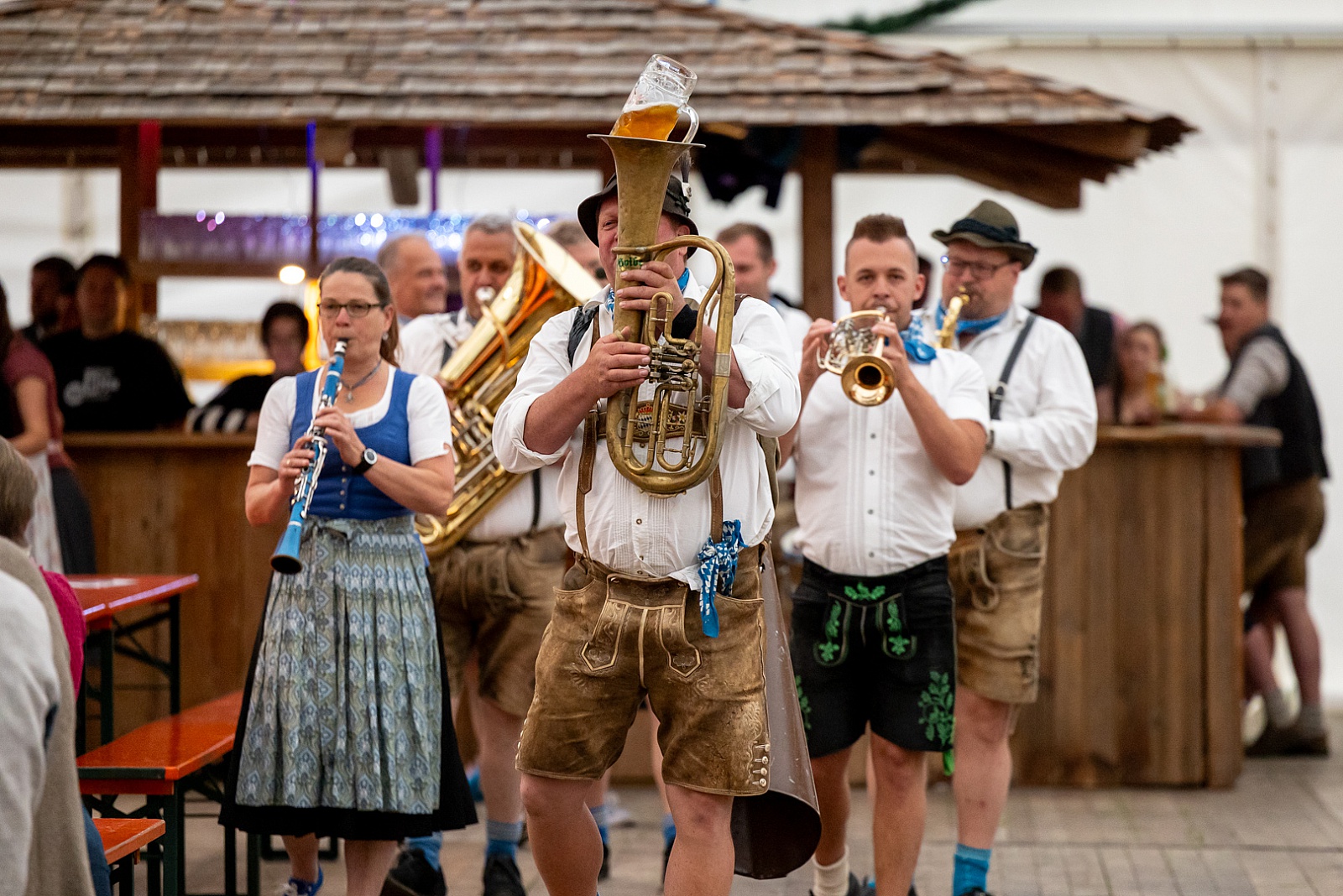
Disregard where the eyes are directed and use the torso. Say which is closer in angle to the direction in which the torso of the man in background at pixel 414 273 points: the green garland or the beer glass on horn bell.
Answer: the beer glass on horn bell

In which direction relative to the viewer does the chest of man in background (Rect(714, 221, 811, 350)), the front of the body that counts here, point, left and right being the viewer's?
facing the viewer and to the left of the viewer

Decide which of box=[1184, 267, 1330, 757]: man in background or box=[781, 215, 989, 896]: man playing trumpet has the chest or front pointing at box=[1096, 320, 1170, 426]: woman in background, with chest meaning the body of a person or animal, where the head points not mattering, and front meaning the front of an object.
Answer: the man in background

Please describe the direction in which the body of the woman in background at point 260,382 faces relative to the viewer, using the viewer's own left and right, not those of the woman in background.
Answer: facing the viewer

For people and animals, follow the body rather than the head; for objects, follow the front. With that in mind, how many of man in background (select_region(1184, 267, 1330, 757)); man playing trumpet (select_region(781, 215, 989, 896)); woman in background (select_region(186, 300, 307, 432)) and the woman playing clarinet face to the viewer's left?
1

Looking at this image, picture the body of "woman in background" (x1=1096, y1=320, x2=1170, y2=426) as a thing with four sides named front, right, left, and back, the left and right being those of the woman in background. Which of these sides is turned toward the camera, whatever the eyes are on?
front

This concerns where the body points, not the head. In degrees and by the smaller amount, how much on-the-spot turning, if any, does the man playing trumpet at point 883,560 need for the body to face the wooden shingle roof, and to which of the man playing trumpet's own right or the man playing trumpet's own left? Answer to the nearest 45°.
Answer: approximately 135° to the man playing trumpet's own right

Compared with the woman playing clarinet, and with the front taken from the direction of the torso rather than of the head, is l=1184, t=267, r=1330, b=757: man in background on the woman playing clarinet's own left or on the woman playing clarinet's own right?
on the woman playing clarinet's own left

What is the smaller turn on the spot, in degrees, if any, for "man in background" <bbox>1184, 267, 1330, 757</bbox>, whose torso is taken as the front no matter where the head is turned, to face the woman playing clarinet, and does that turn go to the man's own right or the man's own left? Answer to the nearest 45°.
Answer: approximately 45° to the man's own left
